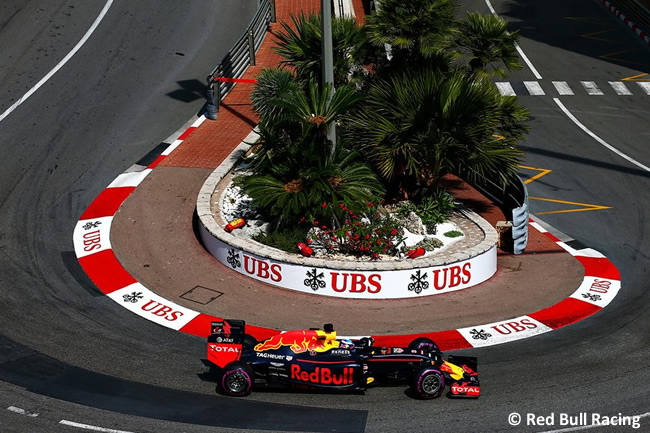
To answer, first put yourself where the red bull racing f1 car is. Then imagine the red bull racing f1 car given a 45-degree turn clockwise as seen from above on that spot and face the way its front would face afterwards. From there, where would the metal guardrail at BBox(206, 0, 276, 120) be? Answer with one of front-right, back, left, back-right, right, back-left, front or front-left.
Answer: back-left

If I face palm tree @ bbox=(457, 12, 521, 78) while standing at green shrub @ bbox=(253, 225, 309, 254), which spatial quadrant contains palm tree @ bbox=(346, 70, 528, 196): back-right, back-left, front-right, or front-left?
front-right

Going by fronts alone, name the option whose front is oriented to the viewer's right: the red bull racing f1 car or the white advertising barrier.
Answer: the red bull racing f1 car

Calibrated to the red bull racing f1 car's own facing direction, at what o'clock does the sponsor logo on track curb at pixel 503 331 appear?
The sponsor logo on track curb is roughly at 11 o'clock from the red bull racing f1 car.

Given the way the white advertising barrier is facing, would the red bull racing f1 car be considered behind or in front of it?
in front

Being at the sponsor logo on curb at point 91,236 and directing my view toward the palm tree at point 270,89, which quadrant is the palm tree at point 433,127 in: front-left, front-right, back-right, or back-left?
front-right

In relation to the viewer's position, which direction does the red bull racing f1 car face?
facing to the right of the viewer

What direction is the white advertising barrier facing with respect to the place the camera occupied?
facing the viewer

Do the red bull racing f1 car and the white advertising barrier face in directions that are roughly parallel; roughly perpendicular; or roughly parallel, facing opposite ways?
roughly perpendicular

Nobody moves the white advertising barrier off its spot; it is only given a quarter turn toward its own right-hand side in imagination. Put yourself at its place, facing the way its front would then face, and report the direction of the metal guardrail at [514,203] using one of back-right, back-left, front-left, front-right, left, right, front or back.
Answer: back-right

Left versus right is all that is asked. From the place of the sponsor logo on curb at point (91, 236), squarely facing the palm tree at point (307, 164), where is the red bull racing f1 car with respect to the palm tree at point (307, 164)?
right

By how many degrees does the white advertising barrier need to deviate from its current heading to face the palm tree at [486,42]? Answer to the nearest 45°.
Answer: approximately 135° to its left

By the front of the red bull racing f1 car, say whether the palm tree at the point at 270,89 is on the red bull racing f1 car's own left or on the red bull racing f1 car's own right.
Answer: on the red bull racing f1 car's own left

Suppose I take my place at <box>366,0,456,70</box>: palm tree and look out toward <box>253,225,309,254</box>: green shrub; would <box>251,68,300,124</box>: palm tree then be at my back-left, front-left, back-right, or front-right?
front-right

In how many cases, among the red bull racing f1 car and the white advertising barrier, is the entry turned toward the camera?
1

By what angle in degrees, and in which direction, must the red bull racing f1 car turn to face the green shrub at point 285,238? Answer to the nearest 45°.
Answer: approximately 90° to its left
